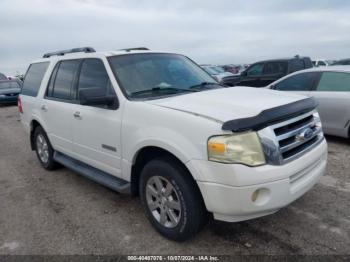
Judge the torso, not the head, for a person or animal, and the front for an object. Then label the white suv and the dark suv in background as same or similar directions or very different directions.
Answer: very different directions

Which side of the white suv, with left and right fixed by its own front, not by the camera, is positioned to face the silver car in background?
left

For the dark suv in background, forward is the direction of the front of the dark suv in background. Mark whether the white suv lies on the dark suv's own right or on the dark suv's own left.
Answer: on the dark suv's own left

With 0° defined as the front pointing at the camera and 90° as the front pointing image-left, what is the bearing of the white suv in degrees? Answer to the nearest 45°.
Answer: approximately 315°

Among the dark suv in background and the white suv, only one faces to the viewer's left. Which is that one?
the dark suv in background

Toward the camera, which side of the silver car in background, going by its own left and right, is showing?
left

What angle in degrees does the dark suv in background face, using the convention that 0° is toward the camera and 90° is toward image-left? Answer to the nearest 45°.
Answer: approximately 90°
